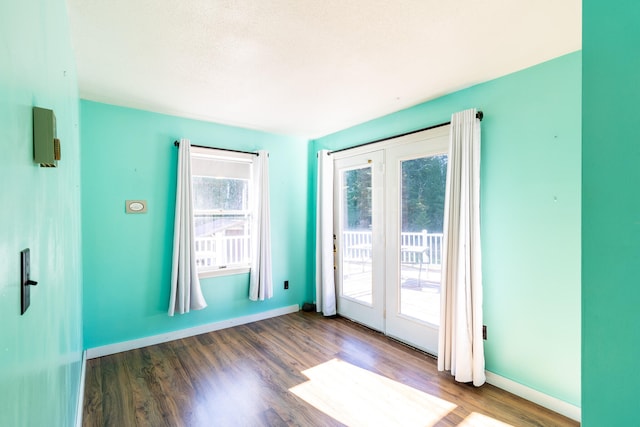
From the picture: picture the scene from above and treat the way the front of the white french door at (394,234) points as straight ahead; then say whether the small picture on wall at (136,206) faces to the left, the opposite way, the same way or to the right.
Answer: to the left

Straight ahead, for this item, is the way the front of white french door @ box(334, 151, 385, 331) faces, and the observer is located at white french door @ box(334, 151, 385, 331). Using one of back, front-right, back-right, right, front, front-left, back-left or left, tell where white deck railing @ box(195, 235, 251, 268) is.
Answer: front-right

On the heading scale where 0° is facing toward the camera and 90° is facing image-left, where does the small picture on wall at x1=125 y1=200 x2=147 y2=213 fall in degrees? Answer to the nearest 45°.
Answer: approximately 0°

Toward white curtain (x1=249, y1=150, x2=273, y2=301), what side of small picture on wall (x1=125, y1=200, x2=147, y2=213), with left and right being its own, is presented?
left

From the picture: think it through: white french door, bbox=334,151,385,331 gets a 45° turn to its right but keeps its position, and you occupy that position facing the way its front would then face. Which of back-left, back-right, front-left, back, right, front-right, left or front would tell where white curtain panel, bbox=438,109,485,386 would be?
back-left

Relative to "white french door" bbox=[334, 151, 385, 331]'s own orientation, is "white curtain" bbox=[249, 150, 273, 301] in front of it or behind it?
in front

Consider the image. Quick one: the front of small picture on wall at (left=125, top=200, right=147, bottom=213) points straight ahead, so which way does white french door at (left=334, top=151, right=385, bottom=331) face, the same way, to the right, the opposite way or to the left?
to the right

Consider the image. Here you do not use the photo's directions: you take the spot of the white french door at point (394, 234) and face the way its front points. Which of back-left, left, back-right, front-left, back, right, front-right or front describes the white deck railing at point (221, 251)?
front-right

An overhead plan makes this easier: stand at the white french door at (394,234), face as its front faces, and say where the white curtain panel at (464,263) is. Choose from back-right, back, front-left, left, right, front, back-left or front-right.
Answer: left

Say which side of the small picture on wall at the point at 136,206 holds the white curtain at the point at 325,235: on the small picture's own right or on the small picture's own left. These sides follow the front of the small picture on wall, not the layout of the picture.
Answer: on the small picture's own left
